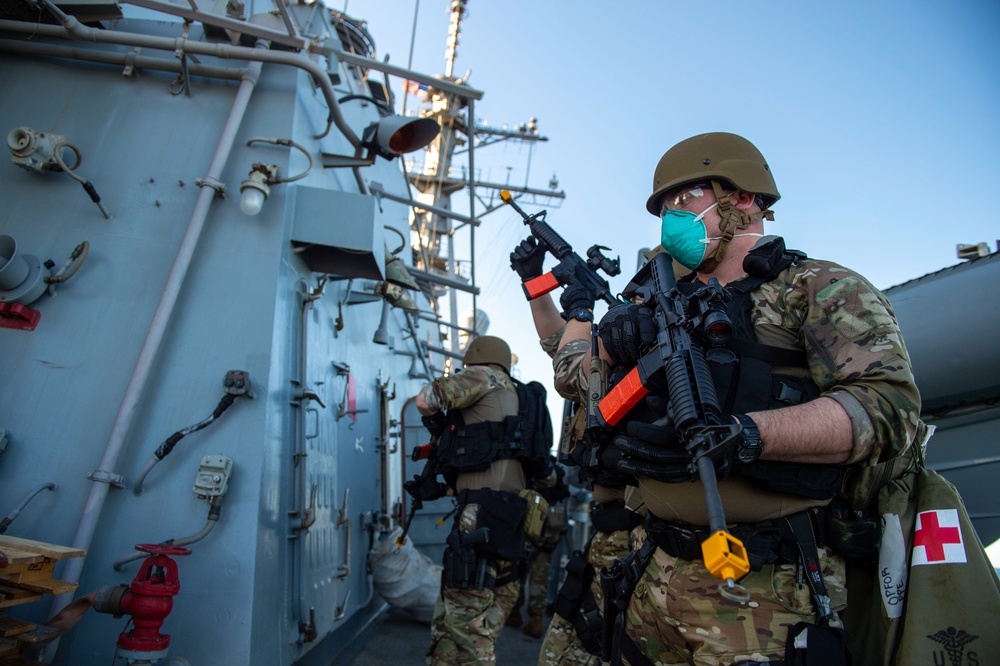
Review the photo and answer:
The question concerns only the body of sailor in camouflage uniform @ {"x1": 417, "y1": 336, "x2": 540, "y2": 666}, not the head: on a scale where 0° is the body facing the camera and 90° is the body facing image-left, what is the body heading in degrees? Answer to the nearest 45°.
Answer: approximately 135°

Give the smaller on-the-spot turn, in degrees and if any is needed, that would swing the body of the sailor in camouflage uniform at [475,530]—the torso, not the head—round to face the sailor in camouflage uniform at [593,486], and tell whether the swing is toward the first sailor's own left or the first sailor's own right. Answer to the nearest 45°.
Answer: approximately 180°

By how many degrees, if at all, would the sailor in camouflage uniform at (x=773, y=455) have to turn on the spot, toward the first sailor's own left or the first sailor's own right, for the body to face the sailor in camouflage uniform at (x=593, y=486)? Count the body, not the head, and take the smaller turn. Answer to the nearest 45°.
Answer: approximately 90° to the first sailor's own right

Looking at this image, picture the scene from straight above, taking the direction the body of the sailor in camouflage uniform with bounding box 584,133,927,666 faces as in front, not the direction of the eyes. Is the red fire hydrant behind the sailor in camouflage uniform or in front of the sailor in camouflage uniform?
in front

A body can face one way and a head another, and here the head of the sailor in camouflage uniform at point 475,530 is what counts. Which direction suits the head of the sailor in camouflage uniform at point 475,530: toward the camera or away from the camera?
away from the camera

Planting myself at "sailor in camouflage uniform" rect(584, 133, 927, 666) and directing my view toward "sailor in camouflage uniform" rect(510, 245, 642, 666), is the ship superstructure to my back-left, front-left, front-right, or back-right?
front-left

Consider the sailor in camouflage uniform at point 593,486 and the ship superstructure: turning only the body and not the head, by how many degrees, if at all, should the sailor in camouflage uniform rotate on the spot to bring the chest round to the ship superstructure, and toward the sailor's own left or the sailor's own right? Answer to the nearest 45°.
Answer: approximately 45° to the sailor's own left

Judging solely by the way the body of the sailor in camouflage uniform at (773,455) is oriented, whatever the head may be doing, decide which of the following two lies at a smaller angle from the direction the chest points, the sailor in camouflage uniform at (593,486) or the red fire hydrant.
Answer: the red fire hydrant

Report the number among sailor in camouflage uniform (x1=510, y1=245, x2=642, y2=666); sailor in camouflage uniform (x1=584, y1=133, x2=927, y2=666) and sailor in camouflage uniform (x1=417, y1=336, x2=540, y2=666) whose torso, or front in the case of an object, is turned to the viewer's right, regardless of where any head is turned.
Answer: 0

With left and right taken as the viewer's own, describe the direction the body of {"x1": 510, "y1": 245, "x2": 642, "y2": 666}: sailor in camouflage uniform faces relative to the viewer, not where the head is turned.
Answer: facing to the left of the viewer
